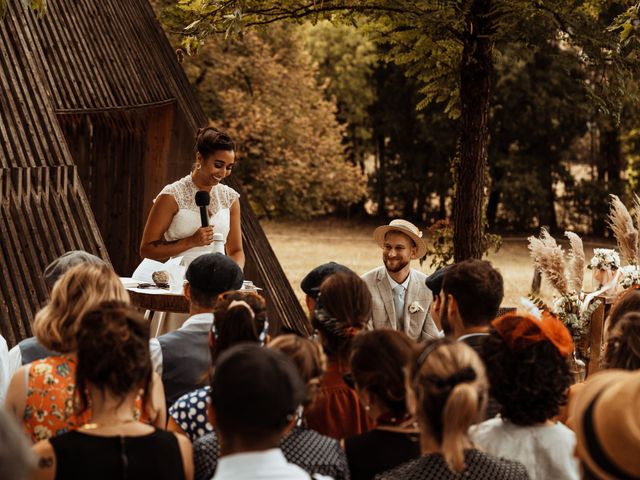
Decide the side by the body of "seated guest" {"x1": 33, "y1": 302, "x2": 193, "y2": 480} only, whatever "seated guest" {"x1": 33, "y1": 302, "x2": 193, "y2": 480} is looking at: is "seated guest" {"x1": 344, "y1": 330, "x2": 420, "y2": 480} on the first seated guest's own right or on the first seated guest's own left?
on the first seated guest's own right

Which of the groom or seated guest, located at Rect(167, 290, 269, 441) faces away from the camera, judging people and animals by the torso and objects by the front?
the seated guest

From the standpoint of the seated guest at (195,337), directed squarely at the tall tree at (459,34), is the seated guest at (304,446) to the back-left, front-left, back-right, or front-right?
back-right

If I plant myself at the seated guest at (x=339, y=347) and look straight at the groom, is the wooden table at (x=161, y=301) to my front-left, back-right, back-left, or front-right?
front-left

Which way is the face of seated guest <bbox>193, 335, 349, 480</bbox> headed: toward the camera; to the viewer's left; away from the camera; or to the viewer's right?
away from the camera

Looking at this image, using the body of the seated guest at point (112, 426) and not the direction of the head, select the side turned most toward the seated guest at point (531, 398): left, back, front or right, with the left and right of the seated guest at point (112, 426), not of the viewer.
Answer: right

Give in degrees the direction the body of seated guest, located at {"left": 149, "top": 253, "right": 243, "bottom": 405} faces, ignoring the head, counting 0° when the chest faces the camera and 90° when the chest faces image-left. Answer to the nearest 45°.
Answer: approximately 180°

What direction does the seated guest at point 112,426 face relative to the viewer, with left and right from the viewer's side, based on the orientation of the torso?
facing away from the viewer

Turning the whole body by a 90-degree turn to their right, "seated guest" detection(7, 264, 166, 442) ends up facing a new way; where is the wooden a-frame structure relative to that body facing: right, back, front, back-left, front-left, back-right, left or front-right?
back-left

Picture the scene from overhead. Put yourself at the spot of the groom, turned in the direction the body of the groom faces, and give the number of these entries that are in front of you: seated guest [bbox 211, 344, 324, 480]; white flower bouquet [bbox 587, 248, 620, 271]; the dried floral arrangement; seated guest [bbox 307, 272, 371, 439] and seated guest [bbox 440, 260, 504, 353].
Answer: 3

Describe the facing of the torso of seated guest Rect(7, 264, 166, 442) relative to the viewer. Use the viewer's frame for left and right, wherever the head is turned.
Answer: facing away from the viewer and to the right of the viewer

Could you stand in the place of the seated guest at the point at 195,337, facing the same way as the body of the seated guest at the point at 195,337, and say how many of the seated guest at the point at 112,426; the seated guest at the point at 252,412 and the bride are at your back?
2

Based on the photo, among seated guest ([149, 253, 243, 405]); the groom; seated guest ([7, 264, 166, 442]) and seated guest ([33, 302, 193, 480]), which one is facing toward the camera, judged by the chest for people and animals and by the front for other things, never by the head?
the groom

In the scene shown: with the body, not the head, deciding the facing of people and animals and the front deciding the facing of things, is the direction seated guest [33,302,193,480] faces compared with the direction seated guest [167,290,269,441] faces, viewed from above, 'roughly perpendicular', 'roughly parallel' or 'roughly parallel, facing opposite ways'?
roughly parallel

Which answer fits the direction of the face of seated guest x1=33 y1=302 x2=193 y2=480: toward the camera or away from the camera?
away from the camera

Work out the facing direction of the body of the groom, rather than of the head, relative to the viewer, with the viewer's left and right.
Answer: facing the viewer

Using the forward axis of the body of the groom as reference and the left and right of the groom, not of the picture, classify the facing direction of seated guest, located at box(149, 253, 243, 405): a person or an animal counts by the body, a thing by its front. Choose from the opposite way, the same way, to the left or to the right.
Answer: the opposite way

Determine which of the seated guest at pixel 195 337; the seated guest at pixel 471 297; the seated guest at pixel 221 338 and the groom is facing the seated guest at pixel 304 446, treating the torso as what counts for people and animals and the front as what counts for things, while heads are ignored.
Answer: the groom

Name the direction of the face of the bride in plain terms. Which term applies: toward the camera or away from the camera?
toward the camera

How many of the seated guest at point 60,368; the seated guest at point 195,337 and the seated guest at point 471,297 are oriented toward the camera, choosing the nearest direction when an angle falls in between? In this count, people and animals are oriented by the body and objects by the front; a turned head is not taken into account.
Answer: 0

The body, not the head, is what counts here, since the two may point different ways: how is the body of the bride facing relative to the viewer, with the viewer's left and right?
facing the viewer and to the right of the viewer

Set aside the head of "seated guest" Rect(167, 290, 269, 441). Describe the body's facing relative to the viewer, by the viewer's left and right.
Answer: facing away from the viewer
